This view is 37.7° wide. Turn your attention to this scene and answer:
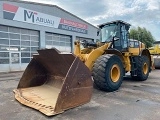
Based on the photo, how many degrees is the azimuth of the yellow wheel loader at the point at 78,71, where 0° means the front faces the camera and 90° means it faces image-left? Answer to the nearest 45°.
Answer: approximately 45°
